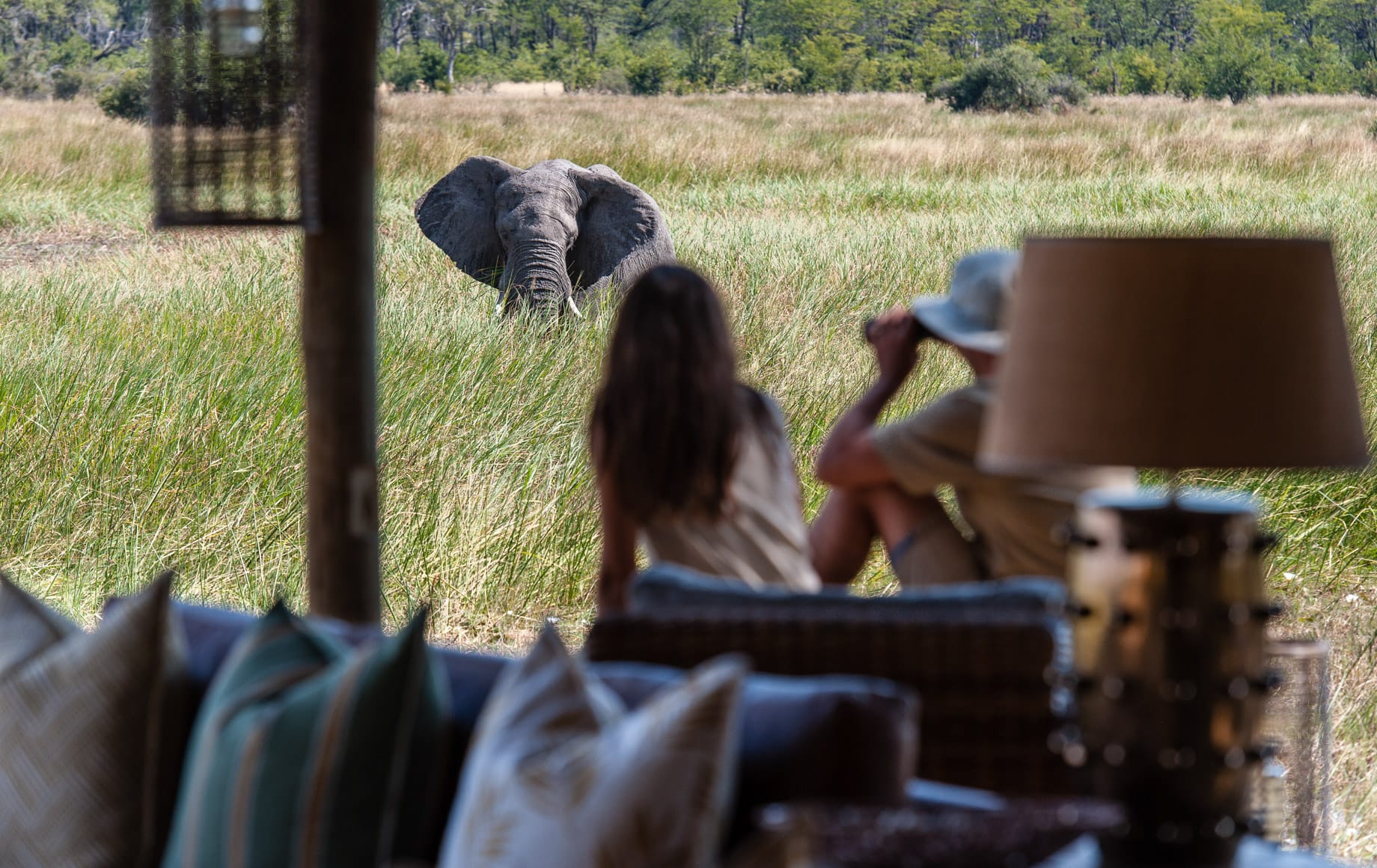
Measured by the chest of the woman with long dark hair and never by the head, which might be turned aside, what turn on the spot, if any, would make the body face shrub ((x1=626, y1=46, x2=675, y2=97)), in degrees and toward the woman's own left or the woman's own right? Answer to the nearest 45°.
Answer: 0° — they already face it

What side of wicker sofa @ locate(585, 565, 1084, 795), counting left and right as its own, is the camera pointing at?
back

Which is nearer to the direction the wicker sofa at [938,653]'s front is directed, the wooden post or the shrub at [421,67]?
the shrub

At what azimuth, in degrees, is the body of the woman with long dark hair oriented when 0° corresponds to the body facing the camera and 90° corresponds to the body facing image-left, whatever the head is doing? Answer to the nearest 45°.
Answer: approximately 180°

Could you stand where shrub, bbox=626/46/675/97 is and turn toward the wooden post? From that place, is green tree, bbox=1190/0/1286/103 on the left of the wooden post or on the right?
left

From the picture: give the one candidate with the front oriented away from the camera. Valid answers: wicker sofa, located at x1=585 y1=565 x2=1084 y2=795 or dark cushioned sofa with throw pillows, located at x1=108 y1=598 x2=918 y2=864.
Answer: wicker sofa, located at x1=585 y1=565 x2=1084 y2=795

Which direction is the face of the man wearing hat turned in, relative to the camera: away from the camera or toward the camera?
away from the camera

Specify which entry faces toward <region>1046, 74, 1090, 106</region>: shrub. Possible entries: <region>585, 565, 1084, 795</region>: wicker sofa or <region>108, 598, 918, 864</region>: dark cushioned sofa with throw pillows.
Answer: <region>585, 565, 1084, 795</region>: wicker sofa

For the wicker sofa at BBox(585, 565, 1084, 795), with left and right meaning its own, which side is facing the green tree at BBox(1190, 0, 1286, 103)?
front

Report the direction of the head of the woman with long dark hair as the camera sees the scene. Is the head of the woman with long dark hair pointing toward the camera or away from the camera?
away from the camera
